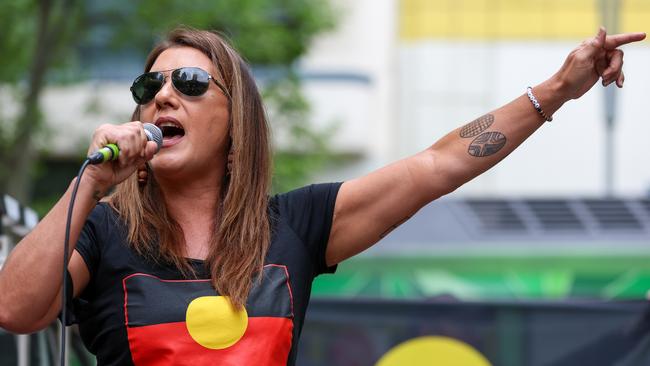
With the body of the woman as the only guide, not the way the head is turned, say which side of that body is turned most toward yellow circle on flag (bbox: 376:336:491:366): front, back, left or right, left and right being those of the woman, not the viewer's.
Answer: back

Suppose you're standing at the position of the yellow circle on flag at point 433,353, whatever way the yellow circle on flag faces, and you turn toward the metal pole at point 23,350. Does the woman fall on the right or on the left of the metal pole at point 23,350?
left

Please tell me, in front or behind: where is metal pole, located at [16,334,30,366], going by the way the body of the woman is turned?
behind

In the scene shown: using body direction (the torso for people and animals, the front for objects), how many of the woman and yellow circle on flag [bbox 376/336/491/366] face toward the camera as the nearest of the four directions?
2

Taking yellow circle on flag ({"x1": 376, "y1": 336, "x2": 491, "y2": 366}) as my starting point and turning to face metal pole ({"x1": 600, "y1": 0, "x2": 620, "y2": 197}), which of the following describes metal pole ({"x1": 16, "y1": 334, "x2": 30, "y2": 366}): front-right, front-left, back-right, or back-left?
back-left

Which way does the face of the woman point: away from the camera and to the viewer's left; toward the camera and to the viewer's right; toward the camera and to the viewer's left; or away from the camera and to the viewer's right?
toward the camera and to the viewer's left

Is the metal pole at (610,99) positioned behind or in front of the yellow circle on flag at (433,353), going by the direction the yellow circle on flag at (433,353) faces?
behind

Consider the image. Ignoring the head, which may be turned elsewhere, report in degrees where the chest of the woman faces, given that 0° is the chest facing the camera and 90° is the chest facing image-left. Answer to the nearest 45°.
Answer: approximately 0°

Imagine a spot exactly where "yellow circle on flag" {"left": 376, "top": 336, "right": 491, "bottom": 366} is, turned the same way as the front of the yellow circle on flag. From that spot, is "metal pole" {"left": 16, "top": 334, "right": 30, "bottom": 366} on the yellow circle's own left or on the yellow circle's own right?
on the yellow circle's own right

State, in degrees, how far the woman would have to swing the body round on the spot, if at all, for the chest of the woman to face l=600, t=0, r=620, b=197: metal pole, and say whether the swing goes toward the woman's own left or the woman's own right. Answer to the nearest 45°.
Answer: approximately 135° to the woman's own left
